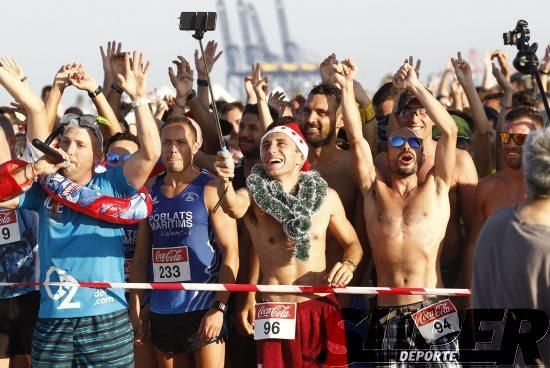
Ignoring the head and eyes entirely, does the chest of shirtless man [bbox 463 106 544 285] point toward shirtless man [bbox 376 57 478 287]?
no

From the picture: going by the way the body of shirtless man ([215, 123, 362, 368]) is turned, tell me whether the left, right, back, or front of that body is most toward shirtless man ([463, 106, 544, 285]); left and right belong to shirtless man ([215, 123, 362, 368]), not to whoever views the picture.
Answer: left

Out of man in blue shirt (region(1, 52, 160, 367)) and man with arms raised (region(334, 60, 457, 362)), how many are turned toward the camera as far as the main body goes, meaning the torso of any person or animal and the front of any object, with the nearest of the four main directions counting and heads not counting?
2

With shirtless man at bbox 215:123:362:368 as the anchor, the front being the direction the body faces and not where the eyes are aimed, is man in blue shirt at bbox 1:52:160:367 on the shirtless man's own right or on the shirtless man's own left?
on the shirtless man's own right

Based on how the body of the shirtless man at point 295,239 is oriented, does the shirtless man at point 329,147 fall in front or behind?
behind

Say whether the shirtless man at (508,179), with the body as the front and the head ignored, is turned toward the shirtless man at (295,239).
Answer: no

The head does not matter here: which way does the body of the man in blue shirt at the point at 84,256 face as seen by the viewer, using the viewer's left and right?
facing the viewer

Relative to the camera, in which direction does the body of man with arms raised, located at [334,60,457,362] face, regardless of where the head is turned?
toward the camera

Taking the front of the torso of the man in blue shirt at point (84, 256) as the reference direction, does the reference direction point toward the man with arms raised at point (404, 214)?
no

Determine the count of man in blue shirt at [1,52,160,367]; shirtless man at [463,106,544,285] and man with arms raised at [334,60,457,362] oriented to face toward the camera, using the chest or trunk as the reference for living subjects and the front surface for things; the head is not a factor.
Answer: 3

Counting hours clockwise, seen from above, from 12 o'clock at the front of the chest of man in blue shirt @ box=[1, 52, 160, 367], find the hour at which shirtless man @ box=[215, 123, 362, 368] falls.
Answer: The shirtless man is roughly at 9 o'clock from the man in blue shirt.

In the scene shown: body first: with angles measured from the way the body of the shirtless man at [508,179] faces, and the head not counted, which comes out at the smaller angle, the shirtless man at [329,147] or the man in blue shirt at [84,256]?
the man in blue shirt

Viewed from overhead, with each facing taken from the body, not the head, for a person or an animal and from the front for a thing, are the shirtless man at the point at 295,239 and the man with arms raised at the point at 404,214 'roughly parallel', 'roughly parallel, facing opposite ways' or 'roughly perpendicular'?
roughly parallel

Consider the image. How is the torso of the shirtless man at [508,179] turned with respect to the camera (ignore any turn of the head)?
toward the camera
